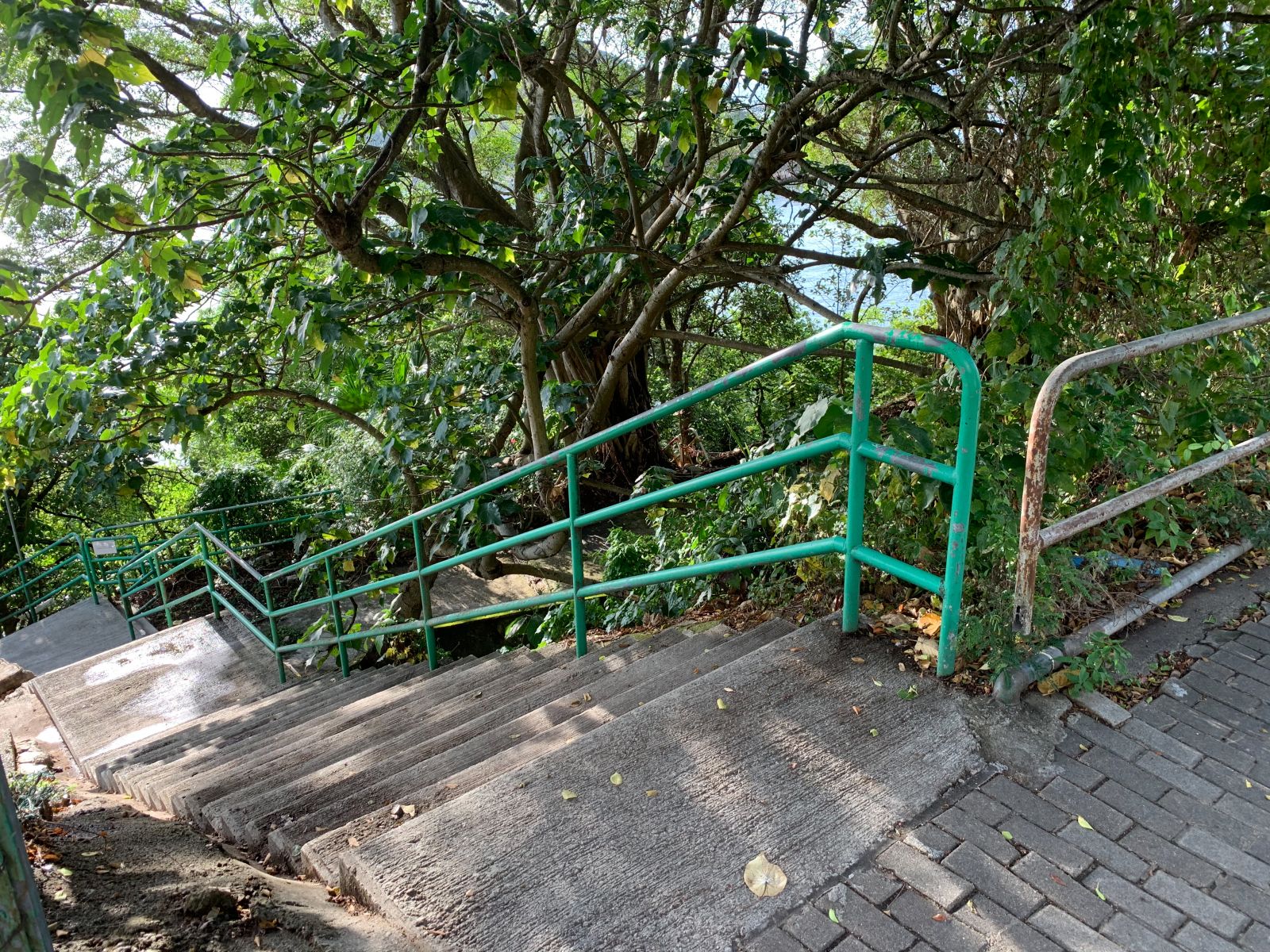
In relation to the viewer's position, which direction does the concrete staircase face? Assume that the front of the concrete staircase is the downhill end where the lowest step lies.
facing away from the viewer and to the left of the viewer

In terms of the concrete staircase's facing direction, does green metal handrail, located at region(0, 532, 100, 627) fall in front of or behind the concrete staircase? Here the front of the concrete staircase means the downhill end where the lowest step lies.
in front

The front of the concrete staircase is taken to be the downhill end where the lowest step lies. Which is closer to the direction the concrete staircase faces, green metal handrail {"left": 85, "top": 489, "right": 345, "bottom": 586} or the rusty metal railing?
the green metal handrail

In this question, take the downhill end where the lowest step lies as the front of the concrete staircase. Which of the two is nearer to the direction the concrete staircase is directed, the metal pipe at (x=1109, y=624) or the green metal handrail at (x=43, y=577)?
the green metal handrail

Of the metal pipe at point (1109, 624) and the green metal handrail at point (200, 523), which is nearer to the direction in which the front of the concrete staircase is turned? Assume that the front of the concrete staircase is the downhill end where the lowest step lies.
the green metal handrail

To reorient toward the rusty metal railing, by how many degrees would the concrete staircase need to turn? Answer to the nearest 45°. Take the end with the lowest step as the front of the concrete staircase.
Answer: approximately 135° to its right

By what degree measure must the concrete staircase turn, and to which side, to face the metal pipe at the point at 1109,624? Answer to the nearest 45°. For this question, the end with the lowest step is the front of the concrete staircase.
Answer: approximately 135° to its right

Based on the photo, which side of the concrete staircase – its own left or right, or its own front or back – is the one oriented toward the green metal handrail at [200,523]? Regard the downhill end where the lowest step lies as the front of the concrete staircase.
front
